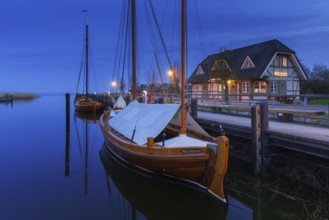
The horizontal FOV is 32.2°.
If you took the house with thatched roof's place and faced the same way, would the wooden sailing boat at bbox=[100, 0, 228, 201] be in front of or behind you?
in front

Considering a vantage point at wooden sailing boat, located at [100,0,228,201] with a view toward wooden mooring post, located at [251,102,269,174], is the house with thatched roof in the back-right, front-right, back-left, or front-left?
front-left

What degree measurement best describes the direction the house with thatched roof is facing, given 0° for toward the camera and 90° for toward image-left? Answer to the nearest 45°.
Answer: approximately 45°

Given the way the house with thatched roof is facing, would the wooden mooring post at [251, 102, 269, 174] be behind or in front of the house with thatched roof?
in front

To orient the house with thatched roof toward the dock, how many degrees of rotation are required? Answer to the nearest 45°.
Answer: approximately 45° to its left
